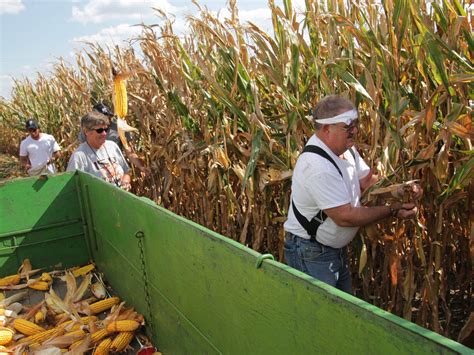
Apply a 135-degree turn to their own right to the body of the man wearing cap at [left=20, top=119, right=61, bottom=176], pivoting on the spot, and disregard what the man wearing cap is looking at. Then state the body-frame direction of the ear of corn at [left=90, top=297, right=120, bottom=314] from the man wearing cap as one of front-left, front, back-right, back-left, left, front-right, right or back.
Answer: back-left

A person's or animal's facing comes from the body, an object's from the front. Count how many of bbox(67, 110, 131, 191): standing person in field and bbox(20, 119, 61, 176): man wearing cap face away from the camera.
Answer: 0

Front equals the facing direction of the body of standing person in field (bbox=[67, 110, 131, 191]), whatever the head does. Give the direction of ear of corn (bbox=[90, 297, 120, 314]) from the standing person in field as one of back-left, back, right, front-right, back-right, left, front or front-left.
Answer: front-right

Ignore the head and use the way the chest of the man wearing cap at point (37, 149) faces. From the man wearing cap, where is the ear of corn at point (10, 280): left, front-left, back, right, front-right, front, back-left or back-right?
front

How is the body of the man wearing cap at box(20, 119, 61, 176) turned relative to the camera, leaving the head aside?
toward the camera

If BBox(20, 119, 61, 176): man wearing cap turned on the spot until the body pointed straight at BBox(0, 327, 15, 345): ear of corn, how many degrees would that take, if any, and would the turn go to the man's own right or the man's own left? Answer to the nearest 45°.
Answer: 0° — they already face it

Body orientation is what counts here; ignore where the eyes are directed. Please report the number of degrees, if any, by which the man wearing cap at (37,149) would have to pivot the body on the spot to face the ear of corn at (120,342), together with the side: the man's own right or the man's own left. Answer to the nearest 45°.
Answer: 0° — they already face it

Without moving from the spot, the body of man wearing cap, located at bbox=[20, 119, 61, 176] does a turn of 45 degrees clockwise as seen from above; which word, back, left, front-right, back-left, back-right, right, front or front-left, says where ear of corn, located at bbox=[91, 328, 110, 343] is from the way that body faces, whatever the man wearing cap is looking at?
front-left

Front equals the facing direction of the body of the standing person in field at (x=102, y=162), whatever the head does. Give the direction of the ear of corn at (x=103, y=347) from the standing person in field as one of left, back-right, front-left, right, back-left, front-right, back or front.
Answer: front-right

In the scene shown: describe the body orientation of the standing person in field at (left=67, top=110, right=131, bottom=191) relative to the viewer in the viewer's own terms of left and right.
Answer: facing the viewer and to the right of the viewer

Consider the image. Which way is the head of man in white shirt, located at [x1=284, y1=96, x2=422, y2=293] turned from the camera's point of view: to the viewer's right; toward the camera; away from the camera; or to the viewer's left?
to the viewer's right

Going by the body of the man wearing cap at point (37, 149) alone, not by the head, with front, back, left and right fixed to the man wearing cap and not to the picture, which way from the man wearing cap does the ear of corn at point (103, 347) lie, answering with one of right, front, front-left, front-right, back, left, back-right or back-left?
front
